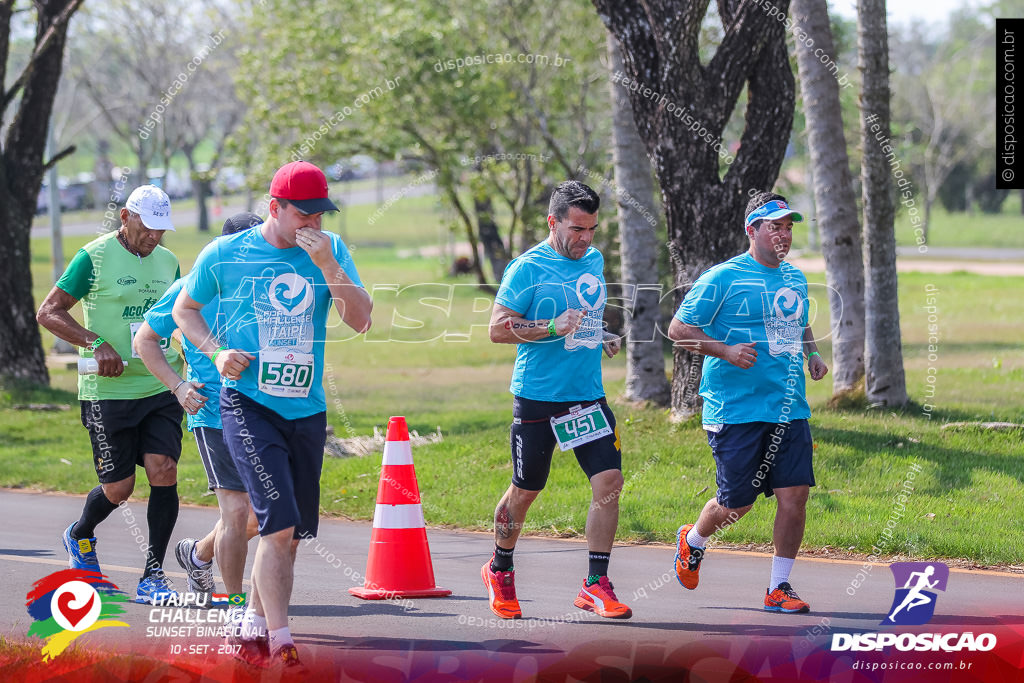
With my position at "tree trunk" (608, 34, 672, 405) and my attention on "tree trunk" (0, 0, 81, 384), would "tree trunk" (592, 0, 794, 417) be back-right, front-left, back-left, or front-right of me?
back-left

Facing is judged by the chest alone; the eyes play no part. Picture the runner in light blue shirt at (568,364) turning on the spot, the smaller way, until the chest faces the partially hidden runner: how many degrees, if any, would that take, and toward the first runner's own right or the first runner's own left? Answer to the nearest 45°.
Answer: approximately 135° to the first runner's own right

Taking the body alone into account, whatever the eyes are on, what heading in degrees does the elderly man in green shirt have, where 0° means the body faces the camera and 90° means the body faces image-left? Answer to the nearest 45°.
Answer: approximately 315°

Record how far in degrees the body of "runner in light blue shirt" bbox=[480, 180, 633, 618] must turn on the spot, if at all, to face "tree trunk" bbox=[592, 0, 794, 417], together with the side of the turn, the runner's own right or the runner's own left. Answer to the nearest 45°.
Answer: approximately 135° to the runner's own left

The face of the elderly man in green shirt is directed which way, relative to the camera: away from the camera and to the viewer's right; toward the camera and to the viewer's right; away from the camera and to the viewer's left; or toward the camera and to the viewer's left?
toward the camera and to the viewer's right

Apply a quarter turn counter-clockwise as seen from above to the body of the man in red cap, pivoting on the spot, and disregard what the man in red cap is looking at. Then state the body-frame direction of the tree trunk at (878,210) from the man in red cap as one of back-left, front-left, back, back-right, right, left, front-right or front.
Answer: front

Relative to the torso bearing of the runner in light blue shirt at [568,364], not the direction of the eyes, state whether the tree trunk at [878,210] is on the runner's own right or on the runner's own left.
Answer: on the runner's own left

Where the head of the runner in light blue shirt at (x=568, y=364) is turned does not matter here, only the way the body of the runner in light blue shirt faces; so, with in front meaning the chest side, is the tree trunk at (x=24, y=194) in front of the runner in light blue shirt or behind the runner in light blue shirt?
behind

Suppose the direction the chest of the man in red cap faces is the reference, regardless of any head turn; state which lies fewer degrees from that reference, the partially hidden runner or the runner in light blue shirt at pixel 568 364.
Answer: the runner in light blue shirt

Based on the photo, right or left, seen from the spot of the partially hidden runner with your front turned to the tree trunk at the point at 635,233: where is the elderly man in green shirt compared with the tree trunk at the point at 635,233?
left
